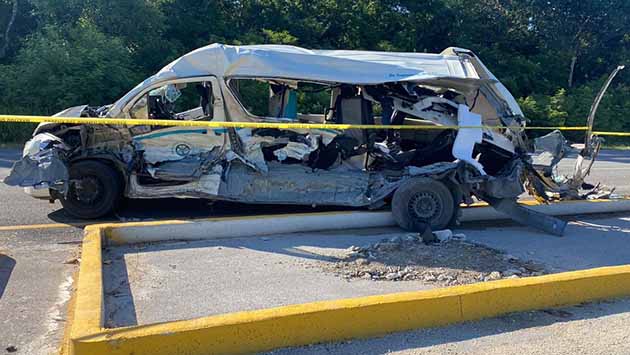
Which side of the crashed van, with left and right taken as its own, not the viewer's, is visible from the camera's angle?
left
